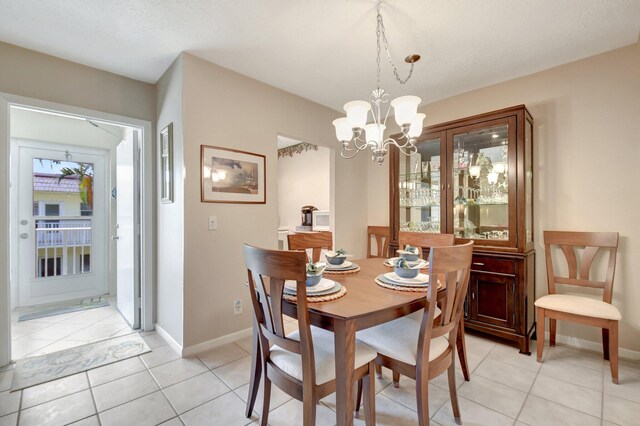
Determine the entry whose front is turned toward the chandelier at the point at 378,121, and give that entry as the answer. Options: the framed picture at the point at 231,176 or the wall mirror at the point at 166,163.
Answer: the framed picture at the point at 231,176

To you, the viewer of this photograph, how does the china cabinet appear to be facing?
facing the viewer and to the left of the viewer

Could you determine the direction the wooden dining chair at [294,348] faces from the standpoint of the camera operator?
facing away from the viewer and to the right of the viewer

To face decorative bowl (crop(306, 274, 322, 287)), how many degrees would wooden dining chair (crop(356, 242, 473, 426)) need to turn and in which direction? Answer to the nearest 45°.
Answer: approximately 45° to its left

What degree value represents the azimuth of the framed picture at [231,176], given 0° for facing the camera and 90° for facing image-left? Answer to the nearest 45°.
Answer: approximately 315°

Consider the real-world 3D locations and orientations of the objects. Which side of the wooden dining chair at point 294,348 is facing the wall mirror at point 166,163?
left

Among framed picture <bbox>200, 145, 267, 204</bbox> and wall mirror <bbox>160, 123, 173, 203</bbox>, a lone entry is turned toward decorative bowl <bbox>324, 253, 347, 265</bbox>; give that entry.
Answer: framed picture <bbox>200, 145, 267, 204</bbox>

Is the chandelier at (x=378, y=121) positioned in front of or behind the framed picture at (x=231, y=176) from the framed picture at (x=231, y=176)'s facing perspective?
in front

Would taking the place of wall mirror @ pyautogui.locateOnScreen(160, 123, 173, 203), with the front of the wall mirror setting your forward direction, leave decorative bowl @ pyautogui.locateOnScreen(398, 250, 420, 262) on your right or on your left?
on your left

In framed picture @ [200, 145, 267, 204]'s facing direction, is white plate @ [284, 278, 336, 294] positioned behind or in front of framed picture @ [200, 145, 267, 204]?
in front

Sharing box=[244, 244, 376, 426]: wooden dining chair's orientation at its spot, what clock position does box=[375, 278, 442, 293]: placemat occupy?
The placemat is roughly at 1 o'clock from the wooden dining chair.

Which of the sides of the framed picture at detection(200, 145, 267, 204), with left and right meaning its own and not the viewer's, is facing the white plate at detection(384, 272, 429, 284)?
front
